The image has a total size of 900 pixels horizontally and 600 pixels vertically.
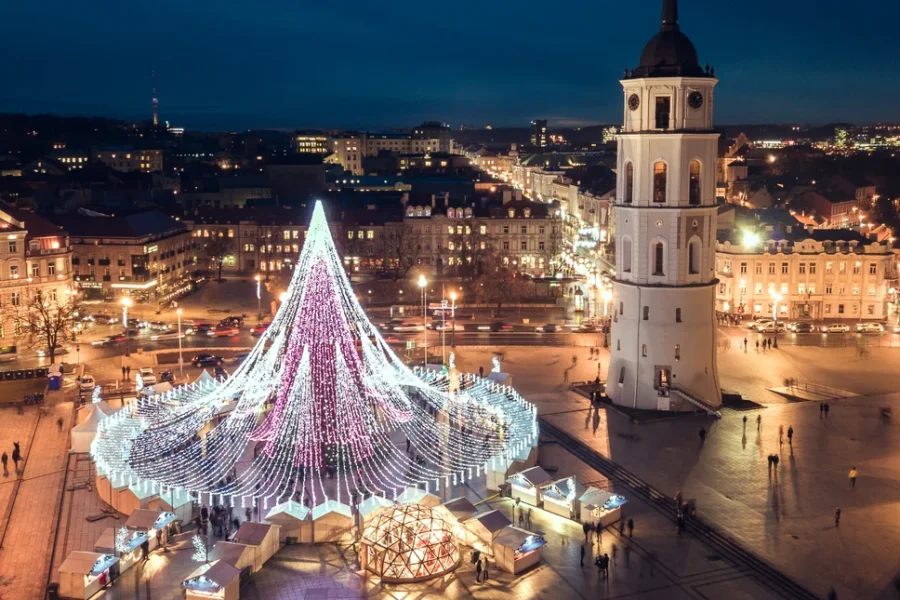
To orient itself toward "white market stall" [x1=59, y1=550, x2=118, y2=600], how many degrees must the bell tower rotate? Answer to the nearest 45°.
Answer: approximately 45° to its right

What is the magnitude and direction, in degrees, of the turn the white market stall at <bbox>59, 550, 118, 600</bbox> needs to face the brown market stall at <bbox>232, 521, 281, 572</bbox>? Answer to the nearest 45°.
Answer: approximately 45° to its left

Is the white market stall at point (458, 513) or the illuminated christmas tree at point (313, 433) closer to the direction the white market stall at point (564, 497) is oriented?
the white market stall

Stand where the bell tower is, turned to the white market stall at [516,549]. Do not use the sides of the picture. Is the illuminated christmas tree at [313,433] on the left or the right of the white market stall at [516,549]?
right
